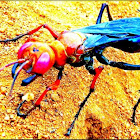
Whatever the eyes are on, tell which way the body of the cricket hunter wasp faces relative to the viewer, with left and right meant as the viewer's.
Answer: facing the viewer and to the left of the viewer
